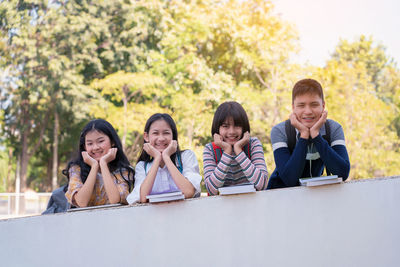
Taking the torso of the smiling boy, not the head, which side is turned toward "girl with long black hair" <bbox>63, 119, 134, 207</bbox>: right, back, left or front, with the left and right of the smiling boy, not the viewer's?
right

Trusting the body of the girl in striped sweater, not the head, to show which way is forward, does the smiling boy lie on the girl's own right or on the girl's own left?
on the girl's own left

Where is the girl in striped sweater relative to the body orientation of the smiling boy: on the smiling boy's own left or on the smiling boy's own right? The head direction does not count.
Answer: on the smiling boy's own right

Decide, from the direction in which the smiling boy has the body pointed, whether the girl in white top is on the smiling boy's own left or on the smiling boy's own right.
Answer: on the smiling boy's own right

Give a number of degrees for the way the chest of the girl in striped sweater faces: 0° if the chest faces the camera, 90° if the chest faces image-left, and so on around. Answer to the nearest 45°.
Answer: approximately 0°

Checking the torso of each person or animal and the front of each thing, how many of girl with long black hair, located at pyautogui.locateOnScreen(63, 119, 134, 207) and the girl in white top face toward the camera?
2

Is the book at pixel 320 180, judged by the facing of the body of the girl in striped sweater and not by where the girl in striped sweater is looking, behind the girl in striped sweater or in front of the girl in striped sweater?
in front

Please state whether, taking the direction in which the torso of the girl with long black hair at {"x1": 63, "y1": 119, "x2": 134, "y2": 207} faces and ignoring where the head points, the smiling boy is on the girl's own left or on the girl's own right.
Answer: on the girl's own left
